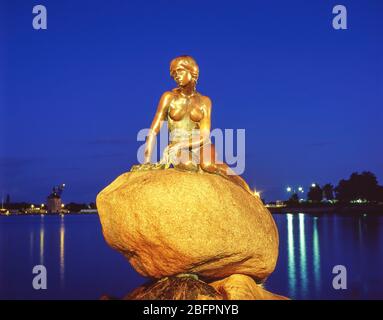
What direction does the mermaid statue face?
toward the camera
